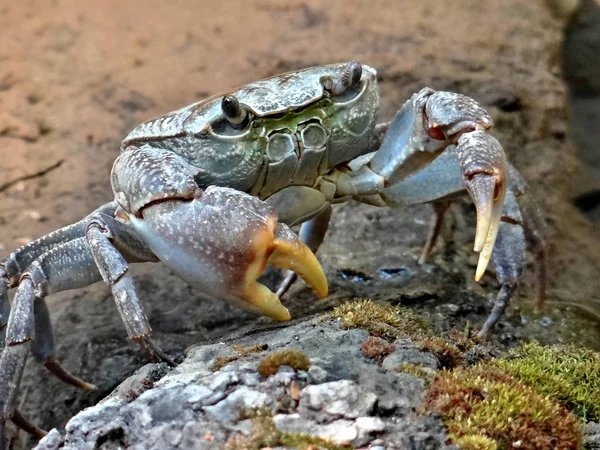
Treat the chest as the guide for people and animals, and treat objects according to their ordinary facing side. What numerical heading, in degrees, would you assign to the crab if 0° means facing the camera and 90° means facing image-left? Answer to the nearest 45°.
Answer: approximately 315°
